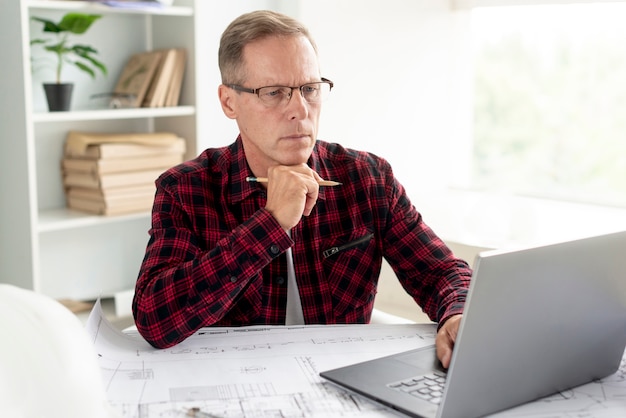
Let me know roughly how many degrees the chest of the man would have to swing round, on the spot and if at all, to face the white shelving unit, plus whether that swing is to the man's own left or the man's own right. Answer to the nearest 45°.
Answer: approximately 135° to the man's own right

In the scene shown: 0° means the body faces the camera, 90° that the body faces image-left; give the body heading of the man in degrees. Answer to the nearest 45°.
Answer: approximately 0°

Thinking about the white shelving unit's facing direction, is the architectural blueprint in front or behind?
in front

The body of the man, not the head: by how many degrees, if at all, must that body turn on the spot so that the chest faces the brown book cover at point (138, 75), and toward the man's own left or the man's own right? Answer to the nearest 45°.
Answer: approximately 135° to the man's own right

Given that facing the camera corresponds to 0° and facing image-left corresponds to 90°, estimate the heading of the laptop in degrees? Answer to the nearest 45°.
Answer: approximately 135°

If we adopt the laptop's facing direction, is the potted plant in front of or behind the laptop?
in front

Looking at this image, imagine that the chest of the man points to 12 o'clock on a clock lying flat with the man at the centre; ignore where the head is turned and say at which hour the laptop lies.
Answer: The laptop is roughly at 11 o'clock from the man.

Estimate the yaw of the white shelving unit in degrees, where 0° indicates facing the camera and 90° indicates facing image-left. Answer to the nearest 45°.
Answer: approximately 315°

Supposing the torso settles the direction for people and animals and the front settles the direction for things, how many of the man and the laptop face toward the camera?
1
